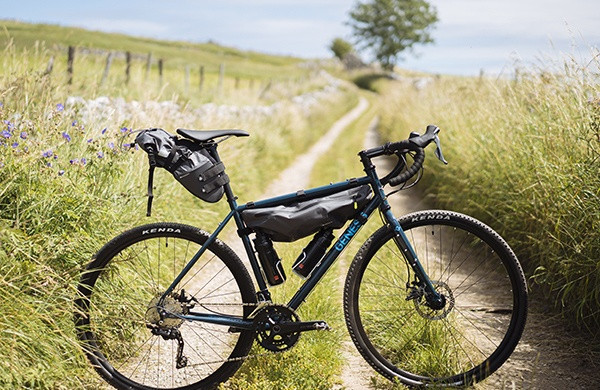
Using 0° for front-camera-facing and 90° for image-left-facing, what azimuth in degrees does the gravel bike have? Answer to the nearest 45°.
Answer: approximately 270°
